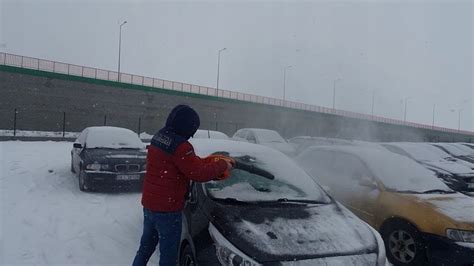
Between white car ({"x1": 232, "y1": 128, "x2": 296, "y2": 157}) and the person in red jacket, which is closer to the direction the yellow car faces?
the person in red jacket

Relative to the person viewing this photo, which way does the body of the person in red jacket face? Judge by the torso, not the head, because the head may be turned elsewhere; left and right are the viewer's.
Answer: facing away from the viewer and to the right of the viewer

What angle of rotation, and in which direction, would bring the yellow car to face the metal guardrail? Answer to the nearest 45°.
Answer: approximately 180°

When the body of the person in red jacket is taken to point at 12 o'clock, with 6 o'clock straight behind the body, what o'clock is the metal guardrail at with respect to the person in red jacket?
The metal guardrail is roughly at 10 o'clock from the person in red jacket.

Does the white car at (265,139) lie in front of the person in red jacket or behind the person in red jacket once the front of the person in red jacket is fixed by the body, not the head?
in front

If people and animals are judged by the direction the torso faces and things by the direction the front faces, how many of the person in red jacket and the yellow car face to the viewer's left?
0

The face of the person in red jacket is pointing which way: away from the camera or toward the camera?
away from the camera

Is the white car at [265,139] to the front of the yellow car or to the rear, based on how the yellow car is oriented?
to the rear

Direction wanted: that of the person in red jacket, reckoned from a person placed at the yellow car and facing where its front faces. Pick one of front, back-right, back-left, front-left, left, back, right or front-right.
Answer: right
